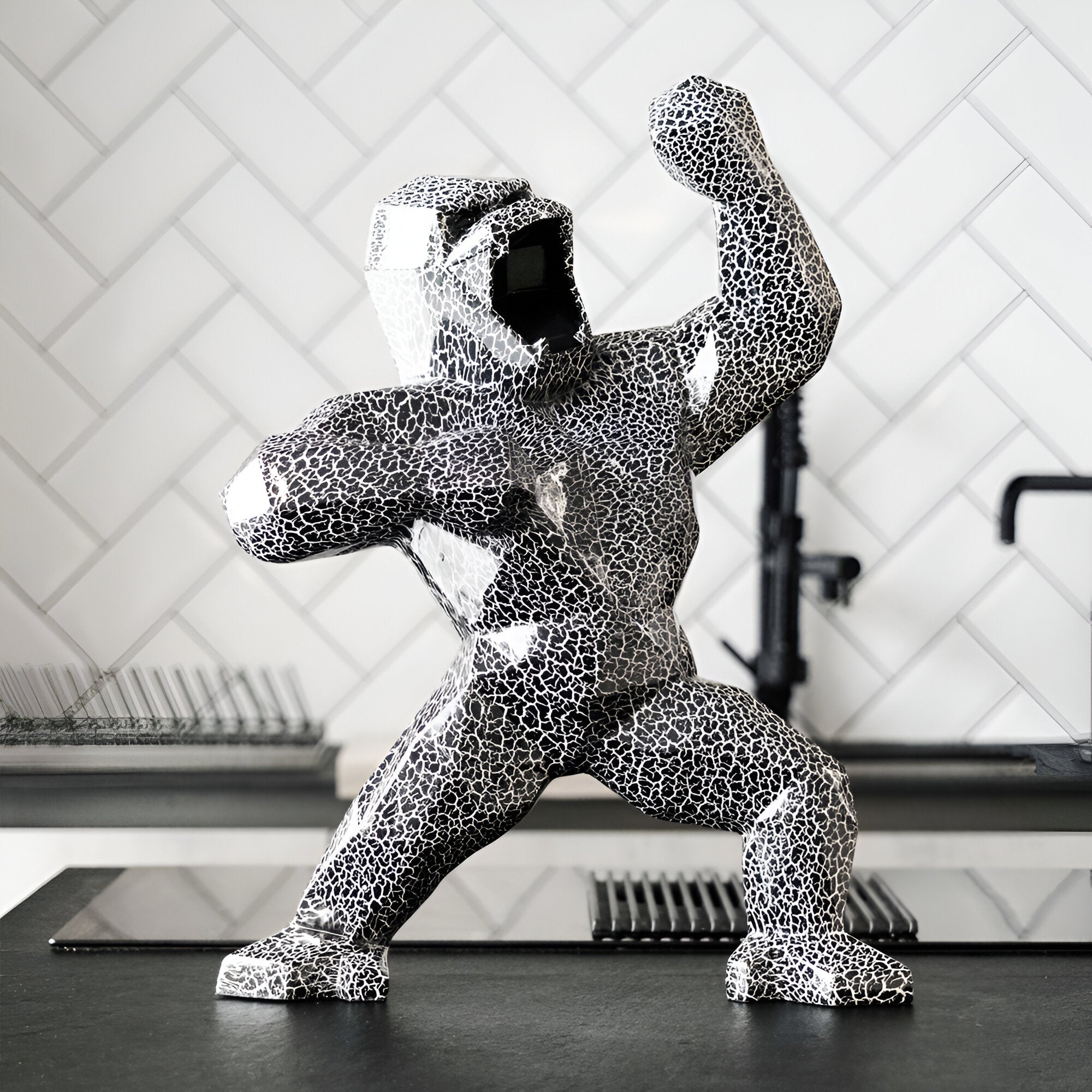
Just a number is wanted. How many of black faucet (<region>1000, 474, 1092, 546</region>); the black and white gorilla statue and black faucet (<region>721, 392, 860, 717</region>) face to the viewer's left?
1

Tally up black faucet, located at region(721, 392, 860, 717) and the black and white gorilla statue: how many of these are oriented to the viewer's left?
0

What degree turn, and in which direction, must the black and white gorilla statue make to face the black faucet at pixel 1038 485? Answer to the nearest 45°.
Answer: approximately 135° to its left

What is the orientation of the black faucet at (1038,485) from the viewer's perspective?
to the viewer's left

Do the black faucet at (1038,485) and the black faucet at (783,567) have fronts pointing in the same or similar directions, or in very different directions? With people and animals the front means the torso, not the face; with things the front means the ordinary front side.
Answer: very different directions

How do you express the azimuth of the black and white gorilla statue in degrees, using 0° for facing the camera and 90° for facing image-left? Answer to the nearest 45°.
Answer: approximately 315°
